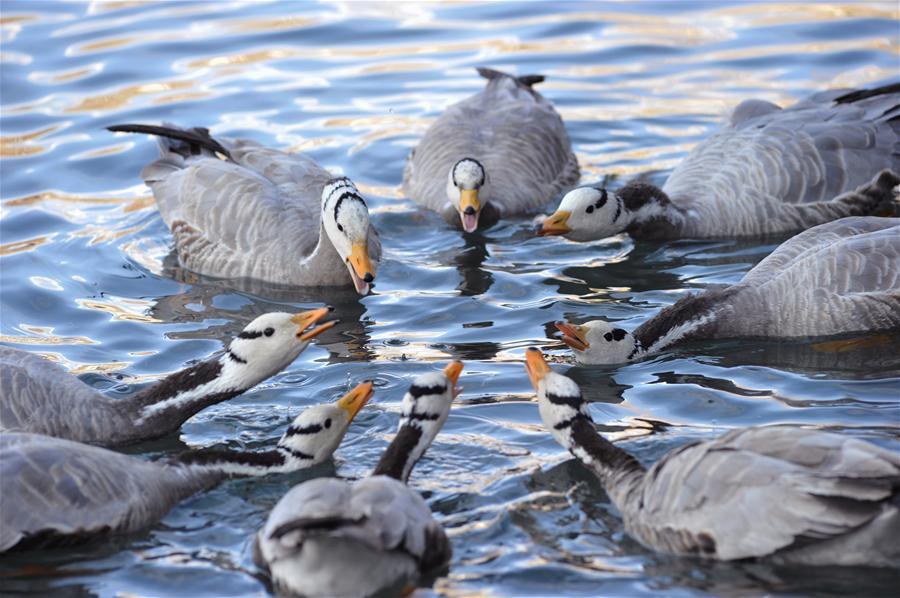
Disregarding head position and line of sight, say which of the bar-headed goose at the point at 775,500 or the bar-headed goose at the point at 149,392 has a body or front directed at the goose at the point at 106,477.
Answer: the bar-headed goose at the point at 775,500

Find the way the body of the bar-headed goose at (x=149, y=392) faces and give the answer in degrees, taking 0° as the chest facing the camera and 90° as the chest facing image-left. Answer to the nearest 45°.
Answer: approximately 270°

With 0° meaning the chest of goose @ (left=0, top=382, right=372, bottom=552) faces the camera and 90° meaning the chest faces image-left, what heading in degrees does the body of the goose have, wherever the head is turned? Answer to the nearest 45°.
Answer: approximately 270°

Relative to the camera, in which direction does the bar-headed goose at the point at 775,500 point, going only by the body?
to the viewer's left

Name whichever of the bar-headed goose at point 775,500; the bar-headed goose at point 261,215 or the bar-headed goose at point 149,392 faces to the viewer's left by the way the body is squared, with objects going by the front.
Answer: the bar-headed goose at point 775,500

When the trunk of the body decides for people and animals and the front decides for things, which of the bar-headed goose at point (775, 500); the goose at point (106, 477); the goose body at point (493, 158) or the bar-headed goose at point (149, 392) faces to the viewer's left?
the bar-headed goose at point (775, 500)

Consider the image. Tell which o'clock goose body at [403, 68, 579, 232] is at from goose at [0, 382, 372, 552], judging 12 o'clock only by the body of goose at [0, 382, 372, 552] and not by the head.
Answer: goose body at [403, 68, 579, 232] is roughly at 10 o'clock from goose at [0, 382, 372, 552].

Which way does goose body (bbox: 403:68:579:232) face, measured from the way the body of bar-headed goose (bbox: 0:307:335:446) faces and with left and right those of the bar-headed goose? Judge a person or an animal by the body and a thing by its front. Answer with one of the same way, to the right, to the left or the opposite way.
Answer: to the right

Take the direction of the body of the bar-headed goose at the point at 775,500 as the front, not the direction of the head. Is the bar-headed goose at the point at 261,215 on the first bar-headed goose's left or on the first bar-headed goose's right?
on the first bar-headed goose's right
